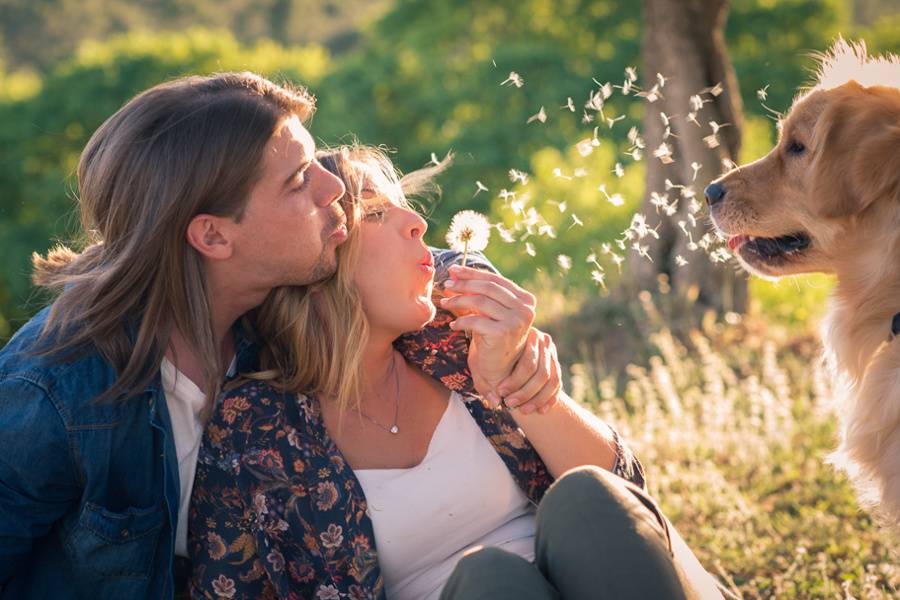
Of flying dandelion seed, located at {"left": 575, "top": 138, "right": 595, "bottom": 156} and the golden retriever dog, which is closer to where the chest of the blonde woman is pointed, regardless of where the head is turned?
the golden retriever dog

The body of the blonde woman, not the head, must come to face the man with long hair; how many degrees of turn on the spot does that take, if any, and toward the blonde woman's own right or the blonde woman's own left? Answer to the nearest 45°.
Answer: approximately 135° to the blonde woman's own right

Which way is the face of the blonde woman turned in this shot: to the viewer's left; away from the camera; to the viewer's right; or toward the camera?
to the viewer's right

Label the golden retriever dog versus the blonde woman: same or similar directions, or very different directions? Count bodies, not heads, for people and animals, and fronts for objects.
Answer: very different directions

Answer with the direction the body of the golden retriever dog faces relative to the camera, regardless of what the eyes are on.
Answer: to the viewer's left

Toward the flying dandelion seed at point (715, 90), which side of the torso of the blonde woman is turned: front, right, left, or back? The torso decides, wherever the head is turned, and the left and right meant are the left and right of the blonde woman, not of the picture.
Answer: left

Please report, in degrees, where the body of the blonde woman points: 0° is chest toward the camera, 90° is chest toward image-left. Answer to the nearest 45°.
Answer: approximately 315°

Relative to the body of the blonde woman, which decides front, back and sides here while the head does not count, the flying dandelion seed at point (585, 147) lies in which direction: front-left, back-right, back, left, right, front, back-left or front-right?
left

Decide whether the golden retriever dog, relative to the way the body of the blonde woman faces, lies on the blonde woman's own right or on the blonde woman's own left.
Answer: on the blonde woman's own left

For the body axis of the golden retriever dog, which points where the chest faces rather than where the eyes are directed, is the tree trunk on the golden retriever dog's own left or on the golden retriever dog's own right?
on the golden retriever dog's own right

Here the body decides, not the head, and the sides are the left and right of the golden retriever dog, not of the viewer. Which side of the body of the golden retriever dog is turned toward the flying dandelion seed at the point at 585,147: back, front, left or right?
front

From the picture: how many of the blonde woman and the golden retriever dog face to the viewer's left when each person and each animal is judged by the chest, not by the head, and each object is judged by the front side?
1

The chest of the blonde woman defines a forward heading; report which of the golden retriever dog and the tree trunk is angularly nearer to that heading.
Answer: the golden retriever dog

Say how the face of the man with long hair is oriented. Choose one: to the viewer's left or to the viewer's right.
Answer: to the viewer's right
